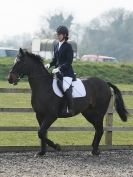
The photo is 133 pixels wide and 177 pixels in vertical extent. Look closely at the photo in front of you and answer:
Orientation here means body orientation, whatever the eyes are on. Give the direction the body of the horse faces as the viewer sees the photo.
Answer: to the viewer's left

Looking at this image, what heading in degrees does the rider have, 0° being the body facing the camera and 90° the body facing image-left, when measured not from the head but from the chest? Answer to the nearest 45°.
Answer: approximately 45°
